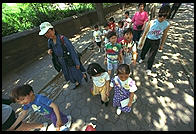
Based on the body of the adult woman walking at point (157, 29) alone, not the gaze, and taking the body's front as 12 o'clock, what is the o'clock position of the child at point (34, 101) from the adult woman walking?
The child is roughly at 1 o'clock from the adult woman walking.

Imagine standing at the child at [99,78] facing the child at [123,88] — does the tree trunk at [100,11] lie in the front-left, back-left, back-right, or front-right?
back-left

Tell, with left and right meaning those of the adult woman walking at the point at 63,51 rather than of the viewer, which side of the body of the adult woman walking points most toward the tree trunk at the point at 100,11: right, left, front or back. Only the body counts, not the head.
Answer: back

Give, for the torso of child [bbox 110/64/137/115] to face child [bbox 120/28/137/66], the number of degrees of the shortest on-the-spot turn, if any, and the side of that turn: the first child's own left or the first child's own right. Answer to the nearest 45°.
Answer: approximately 180°

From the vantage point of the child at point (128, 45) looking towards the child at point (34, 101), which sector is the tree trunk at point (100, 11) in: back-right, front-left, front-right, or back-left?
back-right

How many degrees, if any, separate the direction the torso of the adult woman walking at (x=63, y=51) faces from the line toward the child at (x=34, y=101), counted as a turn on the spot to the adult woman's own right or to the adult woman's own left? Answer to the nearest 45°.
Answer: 0° — they already face them

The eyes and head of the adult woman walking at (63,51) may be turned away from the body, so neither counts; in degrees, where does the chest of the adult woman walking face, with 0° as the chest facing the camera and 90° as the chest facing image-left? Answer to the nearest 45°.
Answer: approximately 45°

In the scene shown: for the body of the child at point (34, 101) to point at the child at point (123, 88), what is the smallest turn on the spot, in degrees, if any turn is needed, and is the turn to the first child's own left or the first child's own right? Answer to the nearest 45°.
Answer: approximately 90° to the first child's own left
